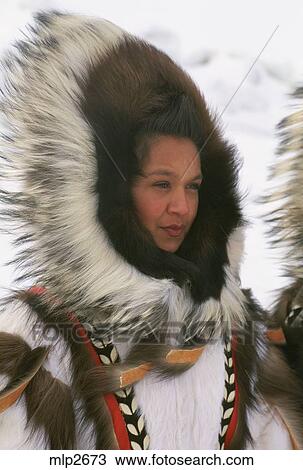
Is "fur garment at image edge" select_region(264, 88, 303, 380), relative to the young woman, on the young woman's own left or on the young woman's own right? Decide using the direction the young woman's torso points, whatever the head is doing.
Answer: on the young woman's own left

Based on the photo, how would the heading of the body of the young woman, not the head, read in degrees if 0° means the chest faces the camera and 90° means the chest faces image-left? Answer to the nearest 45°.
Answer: approximately 315°
